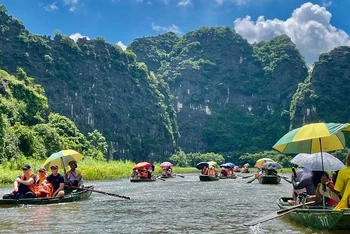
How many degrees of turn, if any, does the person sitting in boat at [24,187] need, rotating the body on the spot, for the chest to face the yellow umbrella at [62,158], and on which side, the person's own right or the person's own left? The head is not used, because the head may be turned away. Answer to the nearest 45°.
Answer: approximately 180°

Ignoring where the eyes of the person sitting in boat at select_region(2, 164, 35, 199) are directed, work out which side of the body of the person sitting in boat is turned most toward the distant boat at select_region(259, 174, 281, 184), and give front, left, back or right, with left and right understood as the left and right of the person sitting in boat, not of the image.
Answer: back

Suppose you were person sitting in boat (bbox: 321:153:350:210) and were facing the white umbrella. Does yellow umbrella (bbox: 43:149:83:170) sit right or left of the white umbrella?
left

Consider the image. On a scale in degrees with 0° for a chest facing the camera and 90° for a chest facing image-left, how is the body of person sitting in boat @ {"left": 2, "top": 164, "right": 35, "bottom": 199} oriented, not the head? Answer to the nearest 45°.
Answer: approximately 45°

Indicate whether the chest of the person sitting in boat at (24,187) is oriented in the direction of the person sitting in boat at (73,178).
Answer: no

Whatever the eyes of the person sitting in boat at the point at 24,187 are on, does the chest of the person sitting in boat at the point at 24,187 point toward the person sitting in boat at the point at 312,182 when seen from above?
no

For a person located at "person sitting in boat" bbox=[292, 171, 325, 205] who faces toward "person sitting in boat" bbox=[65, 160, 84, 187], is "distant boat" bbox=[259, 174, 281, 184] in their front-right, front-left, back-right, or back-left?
front-right

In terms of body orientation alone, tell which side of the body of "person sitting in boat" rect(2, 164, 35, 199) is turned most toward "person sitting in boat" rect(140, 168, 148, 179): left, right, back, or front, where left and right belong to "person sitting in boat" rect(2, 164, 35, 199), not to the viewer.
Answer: back

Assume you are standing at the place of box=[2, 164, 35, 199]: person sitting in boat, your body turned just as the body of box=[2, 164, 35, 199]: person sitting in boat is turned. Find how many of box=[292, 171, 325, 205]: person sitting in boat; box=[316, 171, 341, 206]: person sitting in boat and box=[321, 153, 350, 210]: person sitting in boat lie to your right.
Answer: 0

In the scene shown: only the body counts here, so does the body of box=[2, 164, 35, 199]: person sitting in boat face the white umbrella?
no

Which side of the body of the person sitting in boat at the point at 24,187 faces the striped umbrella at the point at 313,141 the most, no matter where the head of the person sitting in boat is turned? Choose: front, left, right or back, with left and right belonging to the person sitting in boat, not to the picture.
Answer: left
